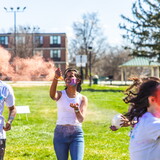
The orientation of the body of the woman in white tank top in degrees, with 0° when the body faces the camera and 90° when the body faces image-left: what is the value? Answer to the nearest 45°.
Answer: approximately 0°

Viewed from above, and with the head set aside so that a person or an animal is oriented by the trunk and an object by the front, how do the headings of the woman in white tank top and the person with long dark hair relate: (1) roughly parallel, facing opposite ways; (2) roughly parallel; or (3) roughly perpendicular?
roughly perpendicular

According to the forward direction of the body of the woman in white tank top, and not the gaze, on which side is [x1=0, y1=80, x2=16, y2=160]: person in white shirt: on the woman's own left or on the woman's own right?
on the woman's own right

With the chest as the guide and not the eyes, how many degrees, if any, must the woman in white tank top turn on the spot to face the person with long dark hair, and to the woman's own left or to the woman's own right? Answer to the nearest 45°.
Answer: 0° — they already face them
